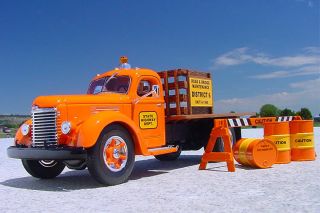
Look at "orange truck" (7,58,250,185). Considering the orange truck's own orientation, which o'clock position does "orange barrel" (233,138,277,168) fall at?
The orange barrel is roughly at 7 o'clock from the orange truck.

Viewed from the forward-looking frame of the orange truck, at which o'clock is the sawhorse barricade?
The sawhorse barricade is roughly at 7 o'clock from the orange truck.

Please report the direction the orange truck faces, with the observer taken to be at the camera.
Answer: facing the viewer and to the left of the viewer
